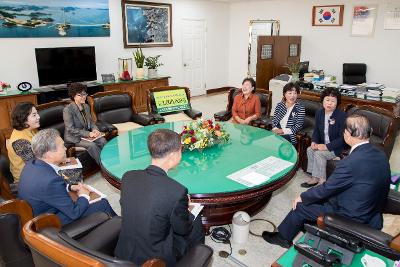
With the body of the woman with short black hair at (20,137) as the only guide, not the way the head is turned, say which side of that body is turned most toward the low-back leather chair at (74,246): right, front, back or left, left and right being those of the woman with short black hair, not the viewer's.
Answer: right

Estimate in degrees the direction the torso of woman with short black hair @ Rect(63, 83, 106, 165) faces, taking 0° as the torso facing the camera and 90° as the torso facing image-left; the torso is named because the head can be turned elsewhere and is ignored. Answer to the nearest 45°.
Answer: approximately 315°

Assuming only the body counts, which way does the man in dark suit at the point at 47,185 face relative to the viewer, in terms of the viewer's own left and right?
facing away from the viewer and to the right of the viewer

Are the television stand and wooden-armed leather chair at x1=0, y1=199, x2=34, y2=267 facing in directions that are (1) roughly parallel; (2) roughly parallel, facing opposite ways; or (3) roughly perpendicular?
roughly perpendicular

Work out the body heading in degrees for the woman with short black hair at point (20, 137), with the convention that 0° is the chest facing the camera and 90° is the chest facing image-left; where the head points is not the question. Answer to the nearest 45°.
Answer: approximately 270°

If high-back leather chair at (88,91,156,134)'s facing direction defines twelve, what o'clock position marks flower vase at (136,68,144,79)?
The flower vase is roughly at 8 o'clock from the high-back leather chair.

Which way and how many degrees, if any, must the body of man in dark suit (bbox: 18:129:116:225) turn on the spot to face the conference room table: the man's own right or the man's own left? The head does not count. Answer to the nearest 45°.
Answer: approximately 45° to the man's own right

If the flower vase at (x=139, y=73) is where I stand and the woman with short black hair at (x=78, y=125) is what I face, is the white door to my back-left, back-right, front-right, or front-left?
back-left

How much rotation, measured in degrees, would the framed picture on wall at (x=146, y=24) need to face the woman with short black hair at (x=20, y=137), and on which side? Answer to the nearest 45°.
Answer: approximately 45° to its right

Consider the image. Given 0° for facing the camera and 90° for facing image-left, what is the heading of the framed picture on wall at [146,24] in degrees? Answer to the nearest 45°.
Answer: approximately 315°
